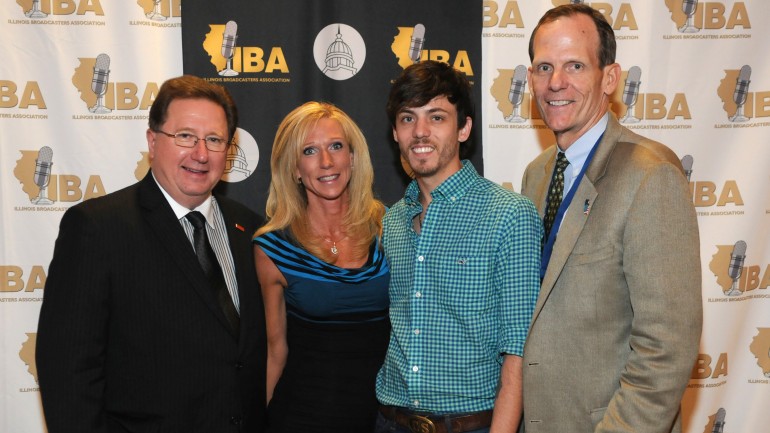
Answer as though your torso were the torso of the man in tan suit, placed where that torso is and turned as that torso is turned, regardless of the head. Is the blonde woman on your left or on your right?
on your right

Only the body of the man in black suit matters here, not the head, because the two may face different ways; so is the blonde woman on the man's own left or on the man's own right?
on the man's own left

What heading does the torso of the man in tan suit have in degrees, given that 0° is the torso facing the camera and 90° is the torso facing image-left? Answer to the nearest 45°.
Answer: approximately 45°

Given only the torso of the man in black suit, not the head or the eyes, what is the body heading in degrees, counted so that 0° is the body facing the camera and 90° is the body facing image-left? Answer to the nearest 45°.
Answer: approximately 315°

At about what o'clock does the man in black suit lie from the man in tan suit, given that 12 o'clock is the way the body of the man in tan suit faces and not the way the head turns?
The man in black suit is roughly at 1 o'clock from the man in tan suit.
